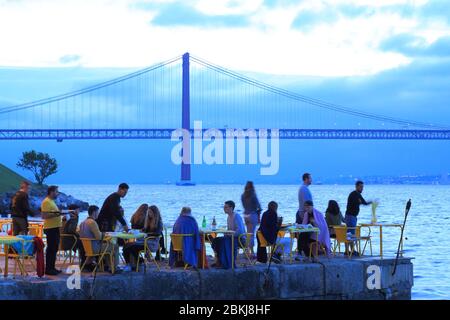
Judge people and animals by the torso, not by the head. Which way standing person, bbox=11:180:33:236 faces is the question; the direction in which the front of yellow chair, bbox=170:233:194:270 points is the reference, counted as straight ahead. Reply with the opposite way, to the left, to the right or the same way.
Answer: to the right

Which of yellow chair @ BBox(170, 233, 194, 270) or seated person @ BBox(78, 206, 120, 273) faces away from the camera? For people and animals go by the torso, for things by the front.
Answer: the yellow chair

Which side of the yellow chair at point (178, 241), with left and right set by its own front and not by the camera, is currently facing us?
back

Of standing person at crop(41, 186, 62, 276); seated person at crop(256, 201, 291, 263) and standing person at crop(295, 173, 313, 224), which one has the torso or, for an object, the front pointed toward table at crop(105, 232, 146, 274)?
standing person at crop(41, 186, 62, 276)

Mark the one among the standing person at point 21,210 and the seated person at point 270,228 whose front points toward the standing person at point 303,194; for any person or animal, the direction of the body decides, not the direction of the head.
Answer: the standing person at point 21,210

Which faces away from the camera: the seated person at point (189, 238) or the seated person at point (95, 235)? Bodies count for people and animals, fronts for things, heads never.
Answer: the seated person at point (189, 238)

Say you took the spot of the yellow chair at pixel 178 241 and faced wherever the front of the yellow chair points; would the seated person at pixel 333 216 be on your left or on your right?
on your right

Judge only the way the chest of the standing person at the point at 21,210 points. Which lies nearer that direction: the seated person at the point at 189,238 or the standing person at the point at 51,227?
the seated person

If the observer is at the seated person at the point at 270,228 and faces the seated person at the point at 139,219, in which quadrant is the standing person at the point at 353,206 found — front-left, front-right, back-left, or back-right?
back-right

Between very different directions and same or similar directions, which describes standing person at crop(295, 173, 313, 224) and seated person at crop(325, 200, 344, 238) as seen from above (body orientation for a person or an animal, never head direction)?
very different directions

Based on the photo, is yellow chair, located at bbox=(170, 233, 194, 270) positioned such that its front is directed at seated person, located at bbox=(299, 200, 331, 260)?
no

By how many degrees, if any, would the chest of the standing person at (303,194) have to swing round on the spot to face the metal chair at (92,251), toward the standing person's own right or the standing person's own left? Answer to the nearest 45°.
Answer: approximately 135° to the standing person's own right

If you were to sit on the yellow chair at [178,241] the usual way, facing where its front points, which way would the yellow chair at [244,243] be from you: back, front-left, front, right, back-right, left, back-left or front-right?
front-right
